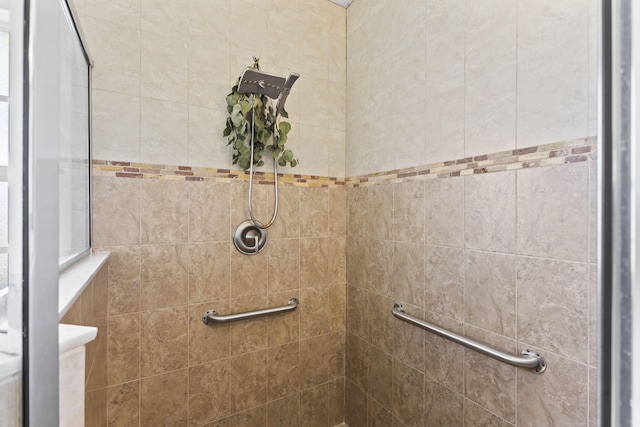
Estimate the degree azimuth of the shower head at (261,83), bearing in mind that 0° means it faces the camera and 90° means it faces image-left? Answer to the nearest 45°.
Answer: approximately 0°
